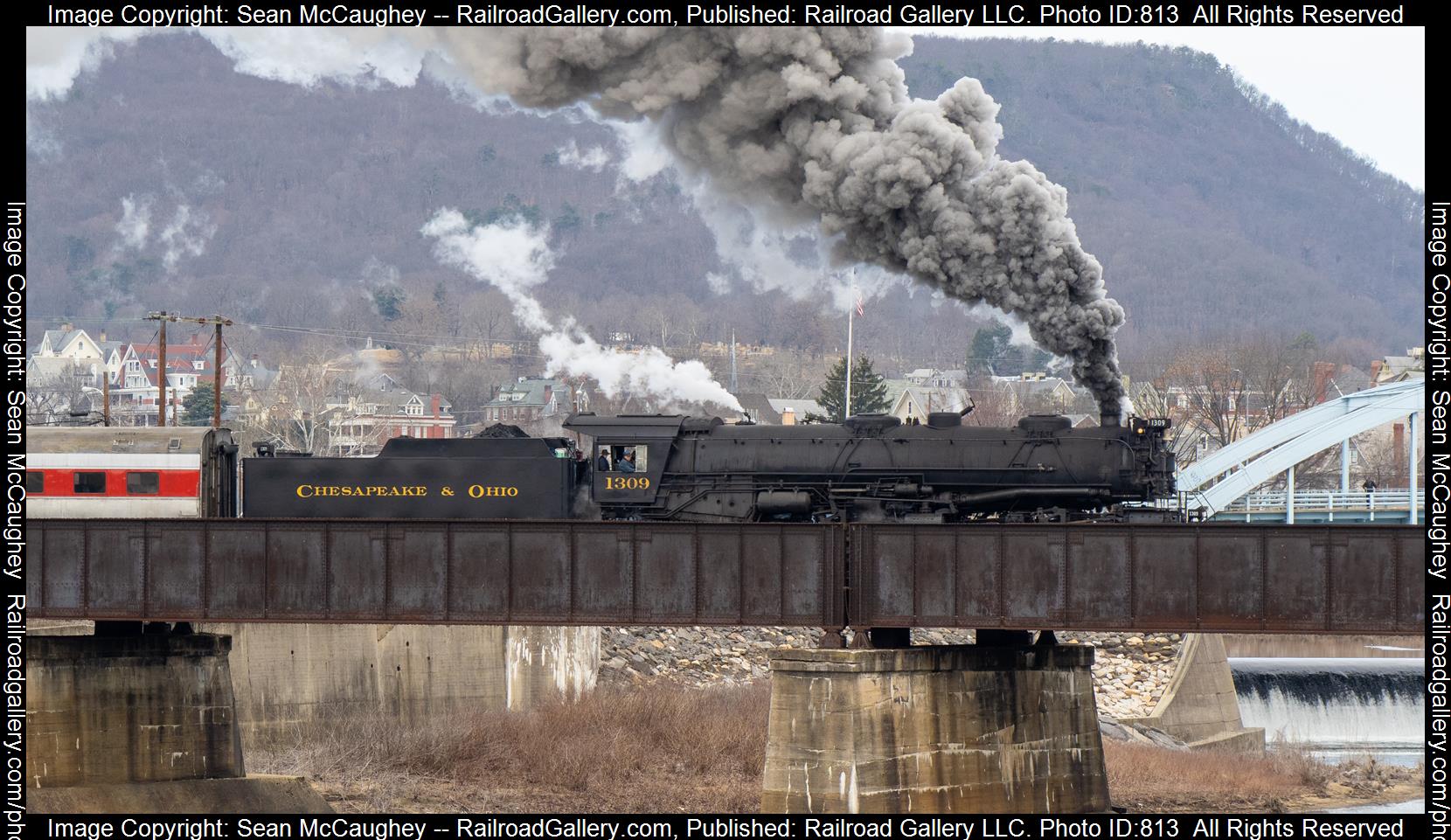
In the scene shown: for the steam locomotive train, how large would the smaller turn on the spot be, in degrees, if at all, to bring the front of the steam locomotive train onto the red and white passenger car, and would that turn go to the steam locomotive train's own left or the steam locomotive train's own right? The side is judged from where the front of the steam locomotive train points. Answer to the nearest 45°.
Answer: approximately 180°

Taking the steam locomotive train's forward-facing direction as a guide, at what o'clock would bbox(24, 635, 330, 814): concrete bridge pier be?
The concrete bridge pier is roughly at 6 o'clock from the steam locomotive train.

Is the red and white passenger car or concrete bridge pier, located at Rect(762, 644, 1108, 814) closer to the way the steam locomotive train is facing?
the concrete bridge pier

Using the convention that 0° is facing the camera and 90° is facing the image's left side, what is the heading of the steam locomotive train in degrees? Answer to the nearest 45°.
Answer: approximately 270°
